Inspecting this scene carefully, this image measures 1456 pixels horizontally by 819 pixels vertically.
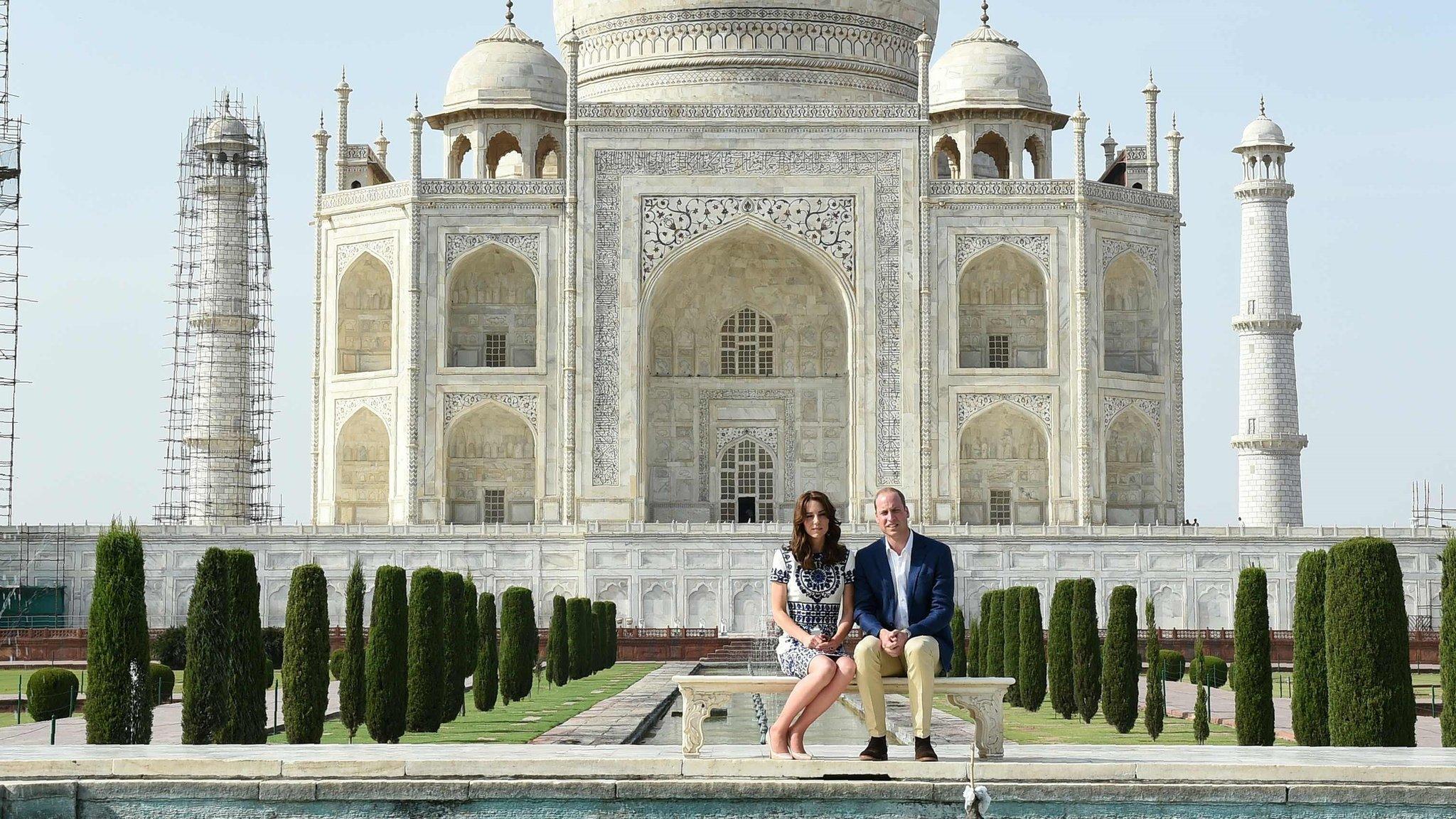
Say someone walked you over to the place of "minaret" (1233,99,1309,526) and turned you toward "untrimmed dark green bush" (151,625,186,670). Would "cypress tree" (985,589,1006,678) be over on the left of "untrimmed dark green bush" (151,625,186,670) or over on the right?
left

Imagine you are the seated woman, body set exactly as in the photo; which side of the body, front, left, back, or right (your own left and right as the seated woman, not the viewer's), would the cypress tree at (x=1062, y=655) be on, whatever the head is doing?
back

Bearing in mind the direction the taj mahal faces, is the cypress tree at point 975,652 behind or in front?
in front

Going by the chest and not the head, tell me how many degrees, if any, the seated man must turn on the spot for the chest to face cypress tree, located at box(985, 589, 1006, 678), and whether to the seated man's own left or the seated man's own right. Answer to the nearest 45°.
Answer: approximately 180°

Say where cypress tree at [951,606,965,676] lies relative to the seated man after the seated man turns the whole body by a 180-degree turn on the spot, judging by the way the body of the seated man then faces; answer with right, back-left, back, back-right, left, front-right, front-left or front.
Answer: front

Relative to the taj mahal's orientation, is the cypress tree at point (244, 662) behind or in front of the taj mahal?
in front
